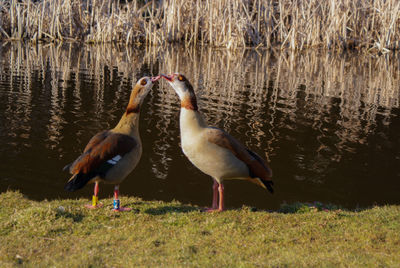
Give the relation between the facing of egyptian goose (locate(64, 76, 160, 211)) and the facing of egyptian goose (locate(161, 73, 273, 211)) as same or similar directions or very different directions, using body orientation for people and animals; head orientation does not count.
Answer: very different directions

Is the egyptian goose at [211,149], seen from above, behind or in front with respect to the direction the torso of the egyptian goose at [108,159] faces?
in front

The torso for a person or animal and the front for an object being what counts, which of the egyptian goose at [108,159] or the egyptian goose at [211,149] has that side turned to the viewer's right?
the egyptian goose at [108,159]

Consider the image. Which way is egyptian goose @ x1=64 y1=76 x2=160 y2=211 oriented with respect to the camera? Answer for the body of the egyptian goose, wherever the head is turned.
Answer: to the viewer's right

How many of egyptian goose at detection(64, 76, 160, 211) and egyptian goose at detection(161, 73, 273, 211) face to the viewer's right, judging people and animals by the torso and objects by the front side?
1

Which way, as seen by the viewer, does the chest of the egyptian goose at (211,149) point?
to the viewer's left

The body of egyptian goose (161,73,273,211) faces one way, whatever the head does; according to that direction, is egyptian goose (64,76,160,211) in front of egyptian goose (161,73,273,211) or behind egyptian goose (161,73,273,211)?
in front
